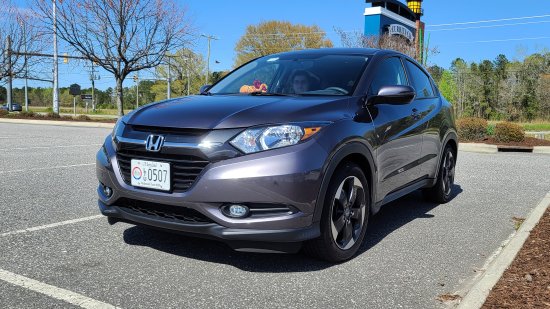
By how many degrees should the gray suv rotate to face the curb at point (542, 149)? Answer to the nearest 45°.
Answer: approximately 180°

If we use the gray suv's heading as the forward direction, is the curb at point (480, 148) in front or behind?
behind

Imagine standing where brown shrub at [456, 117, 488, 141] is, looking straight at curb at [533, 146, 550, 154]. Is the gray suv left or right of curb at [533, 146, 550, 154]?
right

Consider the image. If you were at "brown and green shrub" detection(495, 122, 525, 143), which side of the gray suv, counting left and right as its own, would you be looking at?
back

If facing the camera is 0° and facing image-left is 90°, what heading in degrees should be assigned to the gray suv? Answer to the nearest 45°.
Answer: approximately 45°

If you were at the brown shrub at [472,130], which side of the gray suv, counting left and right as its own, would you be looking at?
back
